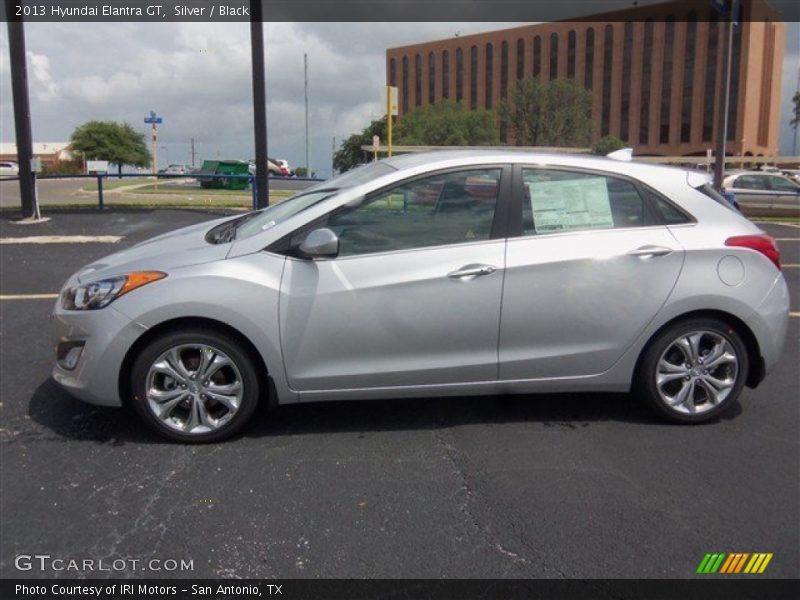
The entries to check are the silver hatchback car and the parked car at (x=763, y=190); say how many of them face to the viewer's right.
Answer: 1

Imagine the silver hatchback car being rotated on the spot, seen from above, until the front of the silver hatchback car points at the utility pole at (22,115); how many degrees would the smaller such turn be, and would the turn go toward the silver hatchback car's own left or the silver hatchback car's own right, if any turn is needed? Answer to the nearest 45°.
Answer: approximately 45° to the silver hatchback car's own right

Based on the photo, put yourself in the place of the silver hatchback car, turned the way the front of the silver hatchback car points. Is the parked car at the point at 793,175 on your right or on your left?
on your right

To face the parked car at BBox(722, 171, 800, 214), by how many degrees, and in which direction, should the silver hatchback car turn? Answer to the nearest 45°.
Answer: approximately 135° to its right

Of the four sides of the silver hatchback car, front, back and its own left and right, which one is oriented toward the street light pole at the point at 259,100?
right

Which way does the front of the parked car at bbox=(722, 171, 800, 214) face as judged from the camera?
facing to the right of the viewer

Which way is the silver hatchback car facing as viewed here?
to the viewer's left
